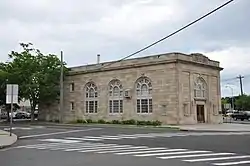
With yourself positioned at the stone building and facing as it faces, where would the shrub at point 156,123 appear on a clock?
The shrub is roughly at 2 o'clock from the stone building.
